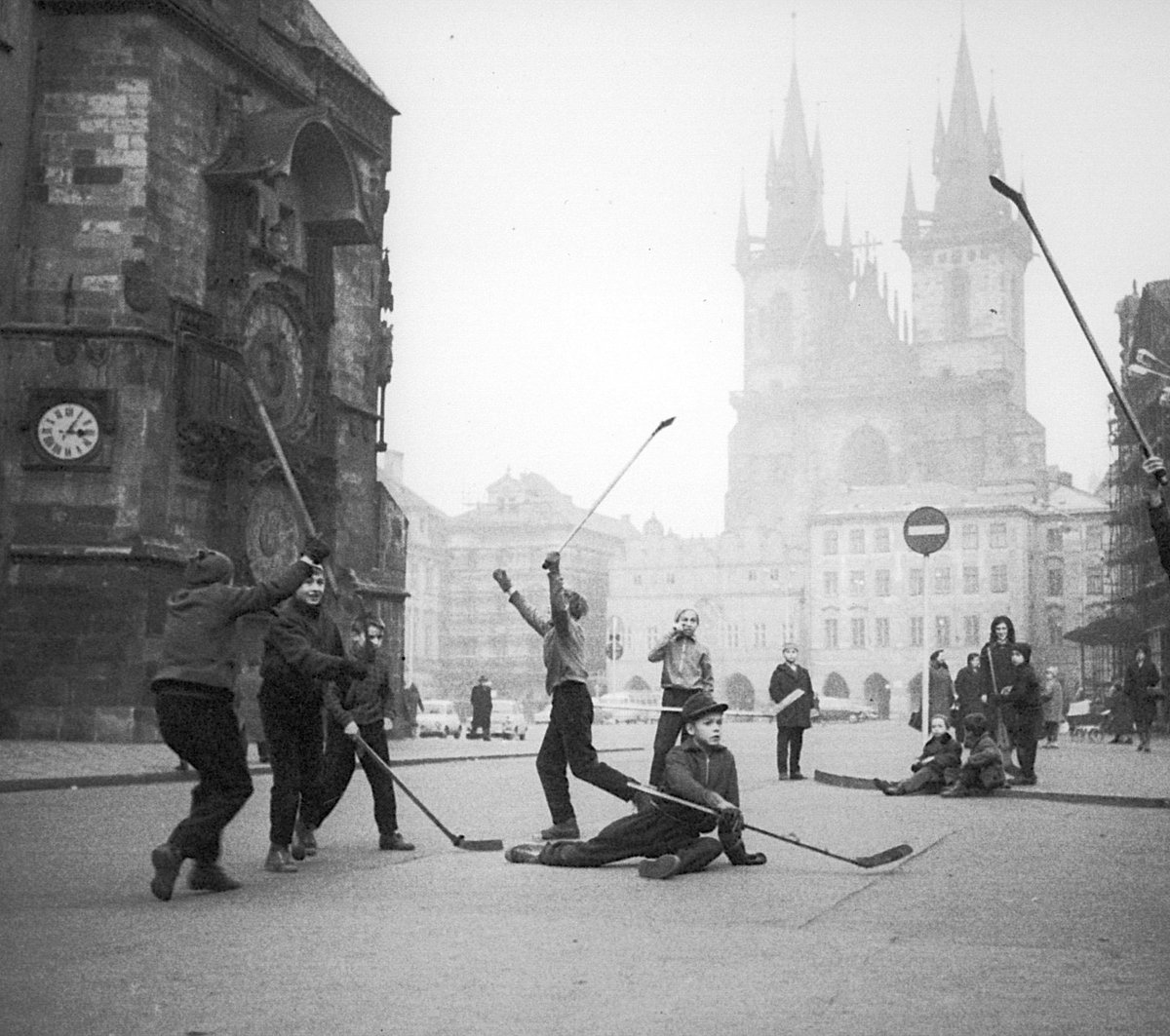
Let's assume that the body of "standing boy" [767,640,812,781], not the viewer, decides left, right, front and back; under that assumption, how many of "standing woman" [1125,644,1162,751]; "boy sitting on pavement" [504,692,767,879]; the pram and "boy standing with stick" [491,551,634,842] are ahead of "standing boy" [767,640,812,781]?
2

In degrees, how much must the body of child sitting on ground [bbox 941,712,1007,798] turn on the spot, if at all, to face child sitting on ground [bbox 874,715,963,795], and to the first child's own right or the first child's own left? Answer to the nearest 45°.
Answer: approximately 45° to the first child's own right

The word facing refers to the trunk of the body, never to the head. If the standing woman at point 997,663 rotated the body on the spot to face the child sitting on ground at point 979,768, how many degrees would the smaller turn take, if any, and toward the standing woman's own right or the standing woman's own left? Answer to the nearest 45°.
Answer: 0° — they already face them

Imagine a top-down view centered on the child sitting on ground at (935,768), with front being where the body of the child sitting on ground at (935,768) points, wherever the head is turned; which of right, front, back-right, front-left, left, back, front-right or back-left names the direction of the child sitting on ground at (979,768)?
left

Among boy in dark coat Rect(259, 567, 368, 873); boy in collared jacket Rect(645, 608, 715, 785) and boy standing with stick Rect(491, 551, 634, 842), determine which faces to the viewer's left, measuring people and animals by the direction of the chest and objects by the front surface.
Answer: the boy standing with stick

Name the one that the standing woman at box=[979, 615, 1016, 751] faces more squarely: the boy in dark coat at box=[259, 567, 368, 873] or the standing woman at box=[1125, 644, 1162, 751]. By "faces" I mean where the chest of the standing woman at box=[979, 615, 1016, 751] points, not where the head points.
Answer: the boy in dark coat

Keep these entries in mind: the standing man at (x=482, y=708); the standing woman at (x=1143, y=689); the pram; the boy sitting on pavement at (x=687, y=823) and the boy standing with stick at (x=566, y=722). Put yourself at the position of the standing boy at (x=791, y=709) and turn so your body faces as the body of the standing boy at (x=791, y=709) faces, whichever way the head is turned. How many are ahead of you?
2

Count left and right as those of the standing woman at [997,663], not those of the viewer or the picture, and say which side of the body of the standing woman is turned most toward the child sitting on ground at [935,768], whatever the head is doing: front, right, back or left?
front
